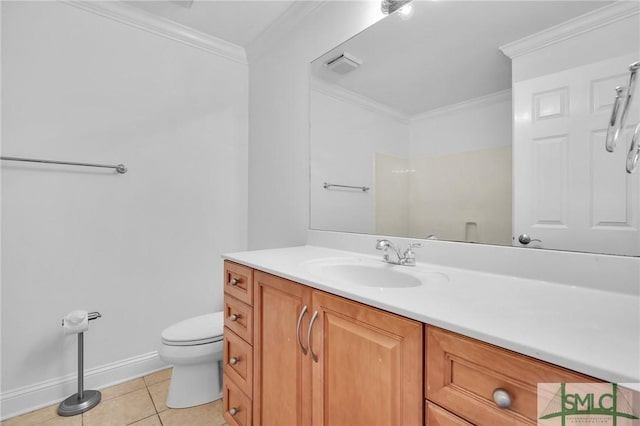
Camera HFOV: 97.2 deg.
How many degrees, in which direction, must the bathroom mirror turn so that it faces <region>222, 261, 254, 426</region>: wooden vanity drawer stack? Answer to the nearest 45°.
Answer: approximately 45° to its right

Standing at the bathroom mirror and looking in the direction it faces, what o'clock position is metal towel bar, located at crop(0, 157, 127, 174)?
The metal towel bar is roughly at 1 o'clock from the bathroom mirror.

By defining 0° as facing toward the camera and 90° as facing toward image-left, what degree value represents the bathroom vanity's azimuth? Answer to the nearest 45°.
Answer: approximately 45°

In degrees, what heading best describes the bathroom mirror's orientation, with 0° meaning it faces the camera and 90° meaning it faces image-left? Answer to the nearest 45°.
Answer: approximately 45°

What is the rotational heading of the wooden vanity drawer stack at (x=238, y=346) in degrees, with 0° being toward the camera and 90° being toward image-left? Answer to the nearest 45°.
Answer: approximately 45°
